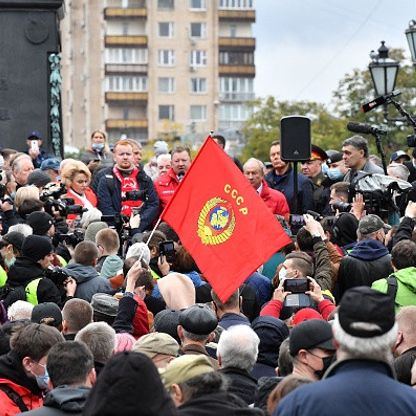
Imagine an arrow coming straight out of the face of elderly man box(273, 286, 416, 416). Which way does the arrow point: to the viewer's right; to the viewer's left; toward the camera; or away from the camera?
away from the camera

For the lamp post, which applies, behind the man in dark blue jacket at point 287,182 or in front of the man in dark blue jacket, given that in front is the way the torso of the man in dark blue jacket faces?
behind

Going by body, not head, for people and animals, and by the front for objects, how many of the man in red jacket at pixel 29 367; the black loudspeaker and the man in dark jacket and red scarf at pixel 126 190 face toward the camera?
2

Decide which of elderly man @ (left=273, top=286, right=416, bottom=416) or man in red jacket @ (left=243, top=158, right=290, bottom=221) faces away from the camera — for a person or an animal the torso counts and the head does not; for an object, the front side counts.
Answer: the elderly man

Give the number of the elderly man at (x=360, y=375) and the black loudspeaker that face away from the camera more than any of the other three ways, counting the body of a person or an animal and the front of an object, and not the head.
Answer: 1

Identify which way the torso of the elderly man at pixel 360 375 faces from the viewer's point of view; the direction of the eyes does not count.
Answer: away from the camera

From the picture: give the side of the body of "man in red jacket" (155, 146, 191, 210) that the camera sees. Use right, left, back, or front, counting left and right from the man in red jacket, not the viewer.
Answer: front

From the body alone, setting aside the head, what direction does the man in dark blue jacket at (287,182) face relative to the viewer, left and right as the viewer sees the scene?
facing the viewer and to the left of the viewer

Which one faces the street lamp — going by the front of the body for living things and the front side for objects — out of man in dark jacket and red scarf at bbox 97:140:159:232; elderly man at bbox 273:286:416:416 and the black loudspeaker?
the elderly man

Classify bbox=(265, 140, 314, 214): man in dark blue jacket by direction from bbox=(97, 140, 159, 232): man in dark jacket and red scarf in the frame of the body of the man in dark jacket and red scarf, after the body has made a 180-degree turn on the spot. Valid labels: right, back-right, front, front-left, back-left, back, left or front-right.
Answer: right

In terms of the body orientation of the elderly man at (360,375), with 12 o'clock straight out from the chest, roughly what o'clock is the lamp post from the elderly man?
The lamp post is roughly at 12 o'clock from the elderly man.

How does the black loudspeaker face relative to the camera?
toward the camera

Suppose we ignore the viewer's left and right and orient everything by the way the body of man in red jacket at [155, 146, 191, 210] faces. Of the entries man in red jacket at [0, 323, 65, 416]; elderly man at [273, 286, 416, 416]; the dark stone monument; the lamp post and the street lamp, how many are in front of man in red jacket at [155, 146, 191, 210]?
2
